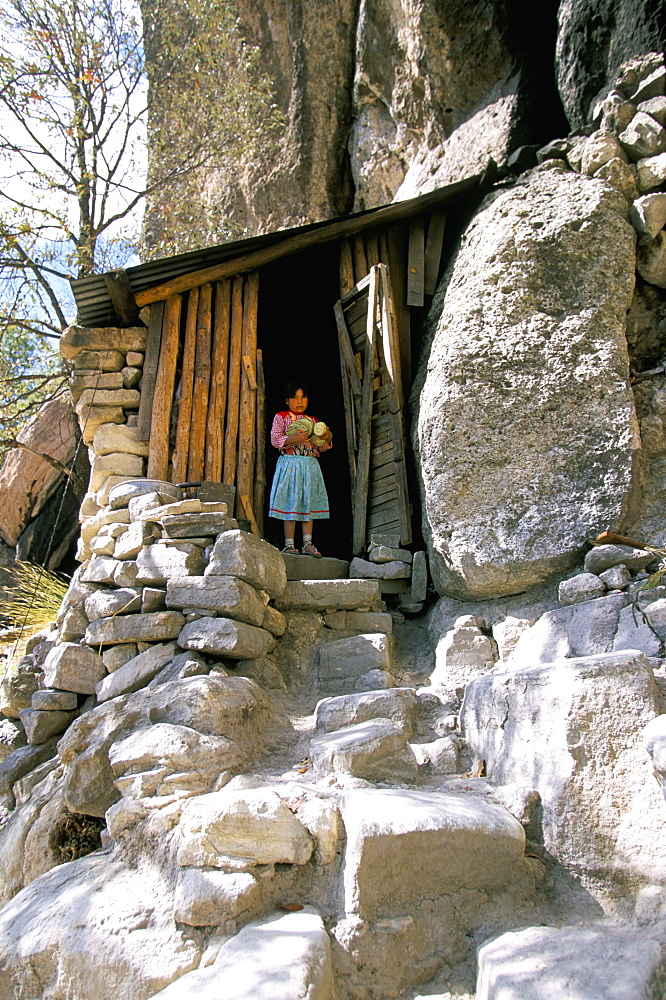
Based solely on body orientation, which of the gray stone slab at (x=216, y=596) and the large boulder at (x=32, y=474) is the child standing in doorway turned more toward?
the gray stone slab

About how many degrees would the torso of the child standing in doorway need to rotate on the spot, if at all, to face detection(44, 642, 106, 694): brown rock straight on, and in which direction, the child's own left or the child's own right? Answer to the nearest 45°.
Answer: approximately 90° to the child's own right

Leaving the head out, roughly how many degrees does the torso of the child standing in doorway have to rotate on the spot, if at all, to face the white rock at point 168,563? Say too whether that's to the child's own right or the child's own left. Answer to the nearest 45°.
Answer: approximately 90° to the child's own right

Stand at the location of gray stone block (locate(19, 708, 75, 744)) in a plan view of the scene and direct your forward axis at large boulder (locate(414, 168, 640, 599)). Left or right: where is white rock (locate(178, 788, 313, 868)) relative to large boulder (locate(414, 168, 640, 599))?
right

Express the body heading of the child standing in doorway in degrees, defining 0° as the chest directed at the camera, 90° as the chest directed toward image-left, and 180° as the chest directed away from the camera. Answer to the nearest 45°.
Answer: approximately 315°

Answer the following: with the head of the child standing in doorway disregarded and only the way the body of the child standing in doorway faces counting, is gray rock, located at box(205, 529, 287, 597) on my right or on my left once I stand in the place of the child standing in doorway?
on my right

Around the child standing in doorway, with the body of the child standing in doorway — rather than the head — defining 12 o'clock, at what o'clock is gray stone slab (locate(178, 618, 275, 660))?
The gray stone slab is roughly at 2 o'clock from the child standing in doorway.
